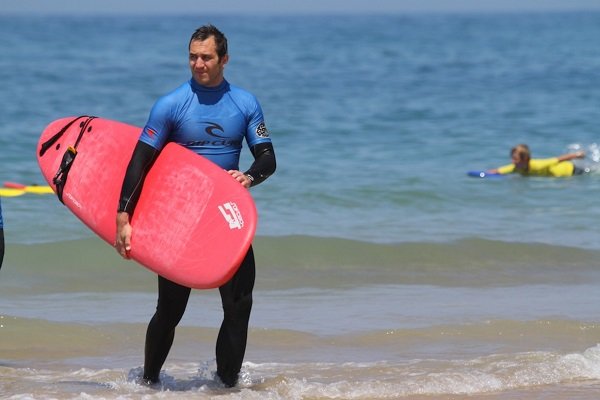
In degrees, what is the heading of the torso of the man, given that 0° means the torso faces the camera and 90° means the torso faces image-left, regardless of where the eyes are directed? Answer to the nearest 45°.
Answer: approximately 0°

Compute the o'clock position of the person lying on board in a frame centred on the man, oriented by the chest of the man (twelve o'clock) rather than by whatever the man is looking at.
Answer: The person lying on board is roughly at 7 o'clock from the man.
